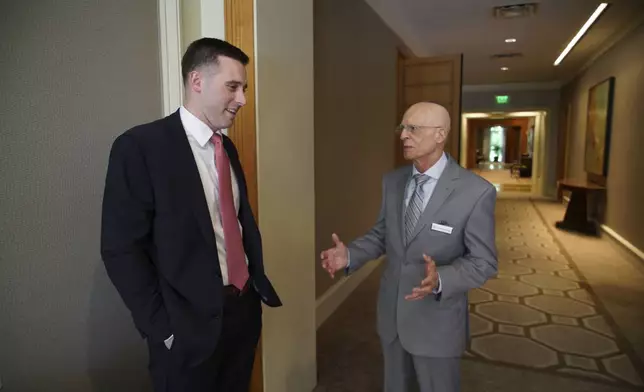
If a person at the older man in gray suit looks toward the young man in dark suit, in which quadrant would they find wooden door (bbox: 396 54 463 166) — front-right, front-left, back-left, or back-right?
back-right

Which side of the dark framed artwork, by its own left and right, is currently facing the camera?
left

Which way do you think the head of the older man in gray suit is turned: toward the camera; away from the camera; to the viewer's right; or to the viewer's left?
to the viewer's left

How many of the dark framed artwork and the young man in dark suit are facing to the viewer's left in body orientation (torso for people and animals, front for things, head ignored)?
1

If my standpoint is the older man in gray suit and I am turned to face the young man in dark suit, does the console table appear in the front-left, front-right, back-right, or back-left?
back-right

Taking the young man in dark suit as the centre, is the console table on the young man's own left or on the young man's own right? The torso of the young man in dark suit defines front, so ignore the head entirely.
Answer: on the young man's own left

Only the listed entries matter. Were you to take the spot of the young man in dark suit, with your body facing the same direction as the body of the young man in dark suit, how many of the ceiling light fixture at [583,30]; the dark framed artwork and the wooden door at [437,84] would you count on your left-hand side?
3

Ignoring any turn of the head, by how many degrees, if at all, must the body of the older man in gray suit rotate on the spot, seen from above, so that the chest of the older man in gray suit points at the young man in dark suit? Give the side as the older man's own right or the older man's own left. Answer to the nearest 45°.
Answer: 0° — they already face them

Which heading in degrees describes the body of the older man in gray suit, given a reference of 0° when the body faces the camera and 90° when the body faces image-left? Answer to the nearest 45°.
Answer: approximately 45°

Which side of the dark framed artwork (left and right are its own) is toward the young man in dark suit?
left

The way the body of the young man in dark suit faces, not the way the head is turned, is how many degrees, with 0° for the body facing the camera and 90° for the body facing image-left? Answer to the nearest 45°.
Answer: approximately 315°
